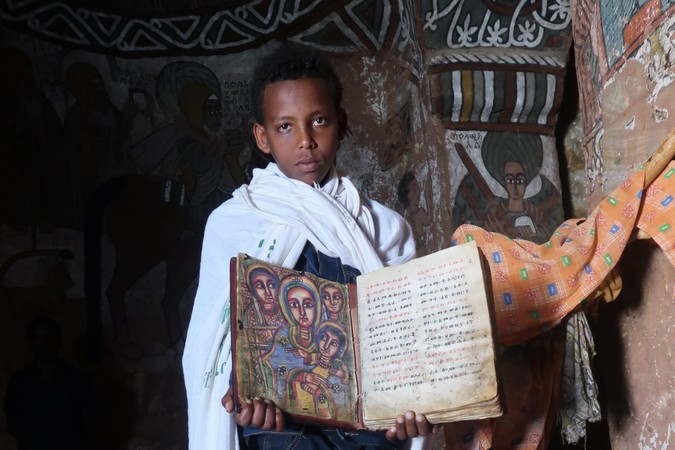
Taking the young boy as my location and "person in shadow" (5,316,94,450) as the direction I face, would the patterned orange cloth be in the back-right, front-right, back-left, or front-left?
back-right

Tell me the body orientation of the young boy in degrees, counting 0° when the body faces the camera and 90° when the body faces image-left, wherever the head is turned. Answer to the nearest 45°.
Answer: approximately 0°

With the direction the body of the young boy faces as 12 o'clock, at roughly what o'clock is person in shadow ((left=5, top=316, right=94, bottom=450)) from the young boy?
The person in shadow is roughly at 5 o'clock from the young boy.

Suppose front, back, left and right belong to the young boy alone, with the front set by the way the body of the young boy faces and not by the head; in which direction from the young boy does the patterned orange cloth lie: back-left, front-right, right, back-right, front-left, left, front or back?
left

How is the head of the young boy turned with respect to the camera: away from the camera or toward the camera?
toward the camera
